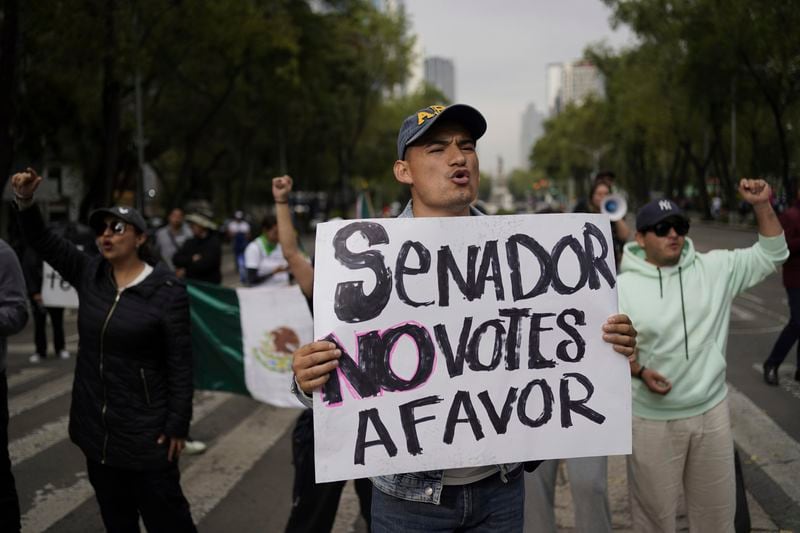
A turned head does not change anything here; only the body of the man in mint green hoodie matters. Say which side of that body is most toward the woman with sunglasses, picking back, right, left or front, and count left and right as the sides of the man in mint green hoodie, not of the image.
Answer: right

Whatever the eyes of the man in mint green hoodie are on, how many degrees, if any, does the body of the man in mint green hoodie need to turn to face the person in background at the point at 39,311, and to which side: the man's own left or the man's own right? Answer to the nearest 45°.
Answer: approximately 135° to the man's own right

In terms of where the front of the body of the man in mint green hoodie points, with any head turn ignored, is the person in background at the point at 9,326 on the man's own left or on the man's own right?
on the man's own right

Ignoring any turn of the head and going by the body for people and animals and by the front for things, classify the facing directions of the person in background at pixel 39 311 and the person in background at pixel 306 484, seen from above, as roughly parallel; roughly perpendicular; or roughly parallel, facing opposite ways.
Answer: roughly parallel

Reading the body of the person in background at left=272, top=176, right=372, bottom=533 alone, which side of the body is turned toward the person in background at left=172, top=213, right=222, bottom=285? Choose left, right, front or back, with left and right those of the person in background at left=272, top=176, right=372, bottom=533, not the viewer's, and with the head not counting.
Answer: back

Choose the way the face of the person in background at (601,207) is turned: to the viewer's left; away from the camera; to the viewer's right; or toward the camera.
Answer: toward the camera

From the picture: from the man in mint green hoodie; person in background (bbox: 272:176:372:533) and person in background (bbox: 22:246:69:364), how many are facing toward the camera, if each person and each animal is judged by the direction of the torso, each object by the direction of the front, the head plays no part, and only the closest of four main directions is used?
3

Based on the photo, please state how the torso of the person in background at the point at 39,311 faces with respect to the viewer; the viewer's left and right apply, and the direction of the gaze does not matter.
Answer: facing the viewer

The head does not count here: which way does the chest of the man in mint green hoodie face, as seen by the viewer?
toward the camera

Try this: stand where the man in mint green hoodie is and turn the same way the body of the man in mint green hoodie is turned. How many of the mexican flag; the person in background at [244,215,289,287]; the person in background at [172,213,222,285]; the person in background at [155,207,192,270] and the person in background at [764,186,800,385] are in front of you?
0

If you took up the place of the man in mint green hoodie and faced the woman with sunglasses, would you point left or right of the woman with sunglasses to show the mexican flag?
right

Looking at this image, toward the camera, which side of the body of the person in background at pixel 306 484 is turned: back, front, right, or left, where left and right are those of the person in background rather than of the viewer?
front

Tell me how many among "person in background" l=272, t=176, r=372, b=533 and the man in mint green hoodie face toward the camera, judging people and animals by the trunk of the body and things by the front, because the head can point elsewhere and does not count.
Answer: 2
